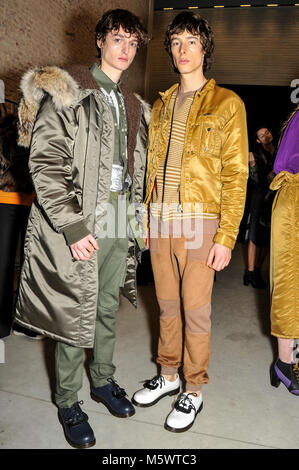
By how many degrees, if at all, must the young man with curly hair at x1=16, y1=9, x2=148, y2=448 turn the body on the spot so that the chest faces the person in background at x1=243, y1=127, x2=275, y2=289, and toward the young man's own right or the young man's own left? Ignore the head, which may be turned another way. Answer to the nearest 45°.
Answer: approximately 90° to the young man's own left

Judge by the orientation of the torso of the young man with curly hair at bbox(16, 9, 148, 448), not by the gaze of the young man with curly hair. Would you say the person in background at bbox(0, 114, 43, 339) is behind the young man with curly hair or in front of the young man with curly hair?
behind

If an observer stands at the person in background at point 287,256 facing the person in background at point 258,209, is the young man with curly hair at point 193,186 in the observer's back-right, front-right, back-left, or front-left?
back-left

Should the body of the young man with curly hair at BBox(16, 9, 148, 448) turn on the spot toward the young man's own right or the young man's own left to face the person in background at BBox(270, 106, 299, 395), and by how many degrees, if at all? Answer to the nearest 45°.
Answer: approximately 45° to the young man's own left

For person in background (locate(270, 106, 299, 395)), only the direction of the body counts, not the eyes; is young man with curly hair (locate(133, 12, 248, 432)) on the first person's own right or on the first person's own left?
on the first person's own right

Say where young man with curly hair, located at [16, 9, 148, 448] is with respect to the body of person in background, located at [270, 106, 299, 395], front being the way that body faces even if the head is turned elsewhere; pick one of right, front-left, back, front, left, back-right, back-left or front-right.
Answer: right

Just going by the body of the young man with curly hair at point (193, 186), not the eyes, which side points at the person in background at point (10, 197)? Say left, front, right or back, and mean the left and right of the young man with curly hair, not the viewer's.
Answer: right

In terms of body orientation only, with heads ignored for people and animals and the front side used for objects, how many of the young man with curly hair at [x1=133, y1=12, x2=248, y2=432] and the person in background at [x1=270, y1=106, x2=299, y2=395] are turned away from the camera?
0
